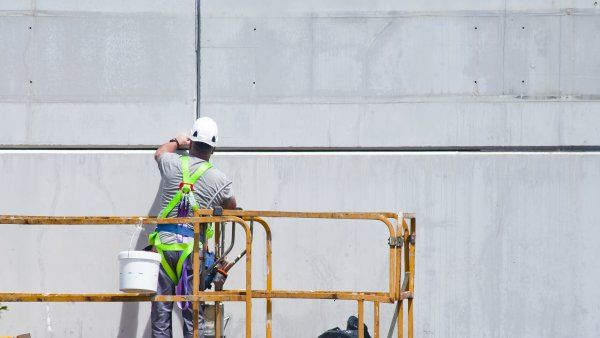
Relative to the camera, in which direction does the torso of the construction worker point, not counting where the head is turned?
away from the camera

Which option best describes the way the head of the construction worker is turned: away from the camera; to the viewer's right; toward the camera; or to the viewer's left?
away from the camera

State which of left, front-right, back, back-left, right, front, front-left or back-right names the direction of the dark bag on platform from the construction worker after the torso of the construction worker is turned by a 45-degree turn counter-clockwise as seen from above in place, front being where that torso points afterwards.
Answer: back-right
